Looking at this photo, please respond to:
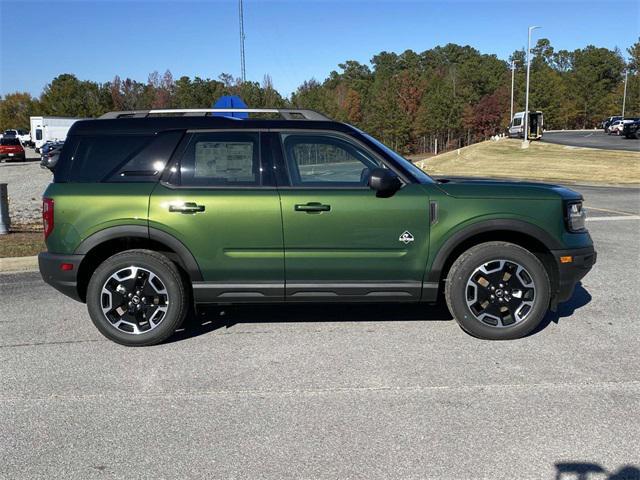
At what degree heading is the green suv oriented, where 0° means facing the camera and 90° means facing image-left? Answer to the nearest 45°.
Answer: approximately 270°

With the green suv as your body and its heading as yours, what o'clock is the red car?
The red car is roughly at 8 o'clock from the green suv.
